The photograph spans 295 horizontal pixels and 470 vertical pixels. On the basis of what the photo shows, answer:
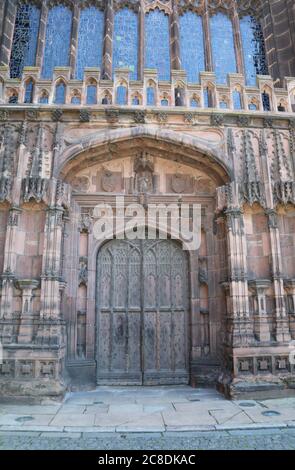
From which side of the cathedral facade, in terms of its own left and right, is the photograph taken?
front
